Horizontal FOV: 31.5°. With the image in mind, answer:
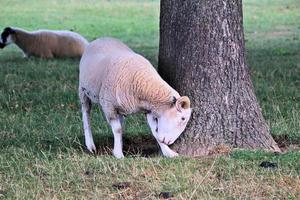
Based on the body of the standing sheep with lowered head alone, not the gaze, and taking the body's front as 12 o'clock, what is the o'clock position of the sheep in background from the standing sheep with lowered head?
The sheep in background is roughly at 7 o'clock from the standing sheep with lowered head.

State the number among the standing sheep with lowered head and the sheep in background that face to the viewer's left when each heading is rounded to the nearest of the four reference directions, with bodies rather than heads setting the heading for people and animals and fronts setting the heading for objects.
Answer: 1

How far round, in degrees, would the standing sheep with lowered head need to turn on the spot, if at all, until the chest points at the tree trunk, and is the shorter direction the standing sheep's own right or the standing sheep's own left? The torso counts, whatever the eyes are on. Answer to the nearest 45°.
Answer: approximately 45° to the standing sheep's own left

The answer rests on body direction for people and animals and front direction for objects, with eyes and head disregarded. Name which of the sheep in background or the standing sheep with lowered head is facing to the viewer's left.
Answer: the sheep in background

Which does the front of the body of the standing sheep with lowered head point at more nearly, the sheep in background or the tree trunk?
the tree trunk

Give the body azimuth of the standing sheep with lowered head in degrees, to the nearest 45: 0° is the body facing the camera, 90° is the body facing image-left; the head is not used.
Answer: approximately 315°

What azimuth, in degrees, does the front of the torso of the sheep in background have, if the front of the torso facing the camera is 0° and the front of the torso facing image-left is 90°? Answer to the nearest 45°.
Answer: approximately 90°

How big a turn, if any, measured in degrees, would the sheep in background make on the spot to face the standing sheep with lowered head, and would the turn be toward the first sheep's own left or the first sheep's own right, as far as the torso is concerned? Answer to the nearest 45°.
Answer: approximately 90° to the first sheep's own left

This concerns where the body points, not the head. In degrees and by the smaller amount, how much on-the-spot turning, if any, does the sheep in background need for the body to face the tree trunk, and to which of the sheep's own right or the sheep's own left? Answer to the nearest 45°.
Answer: approximately 90° to the sheep's own left
